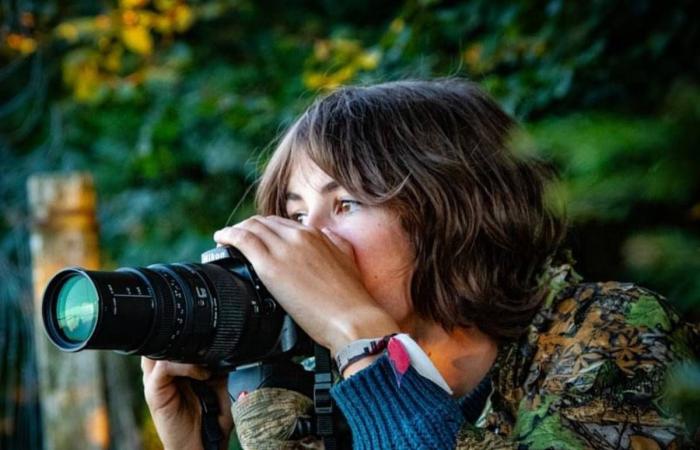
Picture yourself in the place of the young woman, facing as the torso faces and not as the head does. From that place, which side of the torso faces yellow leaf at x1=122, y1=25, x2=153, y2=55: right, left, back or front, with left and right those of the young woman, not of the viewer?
right

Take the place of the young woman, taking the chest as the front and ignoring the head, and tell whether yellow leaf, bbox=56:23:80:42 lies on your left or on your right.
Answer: on your right

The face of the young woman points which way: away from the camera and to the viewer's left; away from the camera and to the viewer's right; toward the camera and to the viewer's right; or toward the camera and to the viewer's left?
toward the camera and to the viewer's left

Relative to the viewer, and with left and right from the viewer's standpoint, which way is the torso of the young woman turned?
facing the viewer and to the left of the viewer

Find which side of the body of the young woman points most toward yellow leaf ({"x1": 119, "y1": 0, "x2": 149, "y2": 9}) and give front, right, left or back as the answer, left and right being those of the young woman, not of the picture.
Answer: right

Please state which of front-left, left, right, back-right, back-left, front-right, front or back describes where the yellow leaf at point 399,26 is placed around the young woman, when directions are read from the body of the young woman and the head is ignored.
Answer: back-right

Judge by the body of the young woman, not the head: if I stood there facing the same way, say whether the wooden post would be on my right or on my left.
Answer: on my right

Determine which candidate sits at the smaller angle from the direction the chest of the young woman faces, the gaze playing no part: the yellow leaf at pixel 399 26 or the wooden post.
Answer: the wooden post
